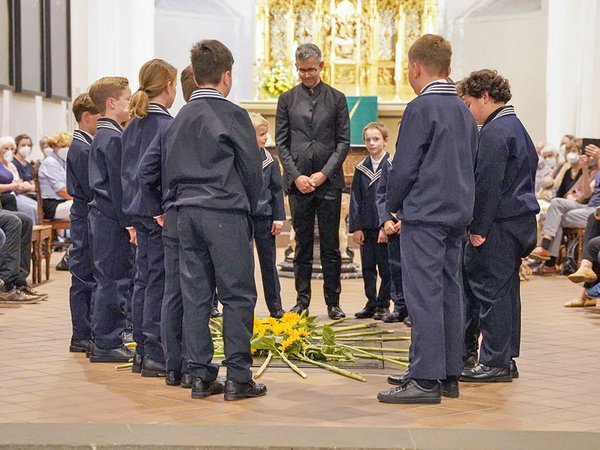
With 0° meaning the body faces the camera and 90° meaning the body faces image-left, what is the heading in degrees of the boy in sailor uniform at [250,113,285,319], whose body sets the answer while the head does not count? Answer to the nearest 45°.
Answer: approximately 0°

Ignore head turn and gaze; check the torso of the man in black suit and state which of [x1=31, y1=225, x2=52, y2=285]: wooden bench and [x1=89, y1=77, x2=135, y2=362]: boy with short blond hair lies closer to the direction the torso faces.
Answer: the boy with short blond hair

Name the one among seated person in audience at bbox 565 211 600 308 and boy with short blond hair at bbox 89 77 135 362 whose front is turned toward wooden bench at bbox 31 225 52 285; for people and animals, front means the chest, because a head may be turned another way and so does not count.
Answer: the seated person in audience

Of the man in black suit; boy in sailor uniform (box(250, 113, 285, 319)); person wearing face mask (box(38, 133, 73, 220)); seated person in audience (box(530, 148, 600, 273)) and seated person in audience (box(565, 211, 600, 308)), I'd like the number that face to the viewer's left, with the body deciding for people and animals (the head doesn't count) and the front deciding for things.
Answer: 2

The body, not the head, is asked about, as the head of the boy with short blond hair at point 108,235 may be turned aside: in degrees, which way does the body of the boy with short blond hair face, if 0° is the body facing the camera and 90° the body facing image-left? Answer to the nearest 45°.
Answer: approximately 270°

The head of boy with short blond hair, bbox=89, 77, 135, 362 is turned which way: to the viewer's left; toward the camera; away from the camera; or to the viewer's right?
to the viewer's right

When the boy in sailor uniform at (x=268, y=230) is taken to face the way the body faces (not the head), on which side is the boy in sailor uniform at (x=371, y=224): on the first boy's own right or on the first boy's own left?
on the first boy's own left

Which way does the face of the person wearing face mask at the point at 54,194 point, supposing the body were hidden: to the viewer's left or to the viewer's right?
to the viewer's right

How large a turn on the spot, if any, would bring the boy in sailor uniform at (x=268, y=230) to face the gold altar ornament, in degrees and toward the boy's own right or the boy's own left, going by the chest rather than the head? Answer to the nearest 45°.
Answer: approximately 180°

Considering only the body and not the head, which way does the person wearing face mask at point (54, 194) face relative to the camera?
to the viewer's right

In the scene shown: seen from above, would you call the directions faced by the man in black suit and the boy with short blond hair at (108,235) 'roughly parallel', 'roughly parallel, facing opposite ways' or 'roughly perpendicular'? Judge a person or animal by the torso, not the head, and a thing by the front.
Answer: roughly perpendicular

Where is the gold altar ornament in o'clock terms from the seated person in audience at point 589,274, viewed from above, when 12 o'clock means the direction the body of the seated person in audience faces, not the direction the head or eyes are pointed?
The gold altar ornament is roughly at 2 o'clock from the seated person in audience.

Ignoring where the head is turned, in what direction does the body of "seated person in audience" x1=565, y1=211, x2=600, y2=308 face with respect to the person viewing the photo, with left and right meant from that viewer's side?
facing to the left of the viewer
